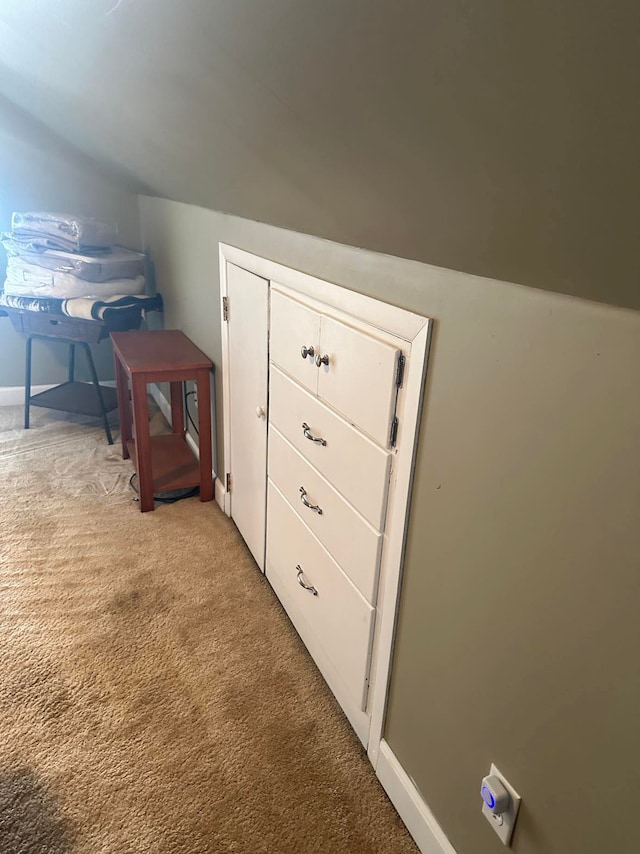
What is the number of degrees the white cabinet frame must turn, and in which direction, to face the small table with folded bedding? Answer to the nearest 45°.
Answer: approximately 90° to its right

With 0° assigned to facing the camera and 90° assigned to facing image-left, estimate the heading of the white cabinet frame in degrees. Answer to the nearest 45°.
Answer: approximately 45°

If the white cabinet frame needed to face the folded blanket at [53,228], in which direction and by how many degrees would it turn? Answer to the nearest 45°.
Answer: approximately 90° to its right

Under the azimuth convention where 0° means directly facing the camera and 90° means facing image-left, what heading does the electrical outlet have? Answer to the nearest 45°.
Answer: approximately 45°

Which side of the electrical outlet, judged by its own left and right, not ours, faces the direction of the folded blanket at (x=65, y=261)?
right

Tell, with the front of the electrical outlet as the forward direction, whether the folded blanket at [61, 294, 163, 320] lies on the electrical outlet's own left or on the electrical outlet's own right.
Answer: on the electrical outlet's own right

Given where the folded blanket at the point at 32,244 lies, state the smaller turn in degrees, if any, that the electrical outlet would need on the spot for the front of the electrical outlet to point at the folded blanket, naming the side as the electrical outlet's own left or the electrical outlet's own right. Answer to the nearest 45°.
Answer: approximately 90° to the electrical outlet's own right

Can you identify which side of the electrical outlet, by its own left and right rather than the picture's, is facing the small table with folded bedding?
right
